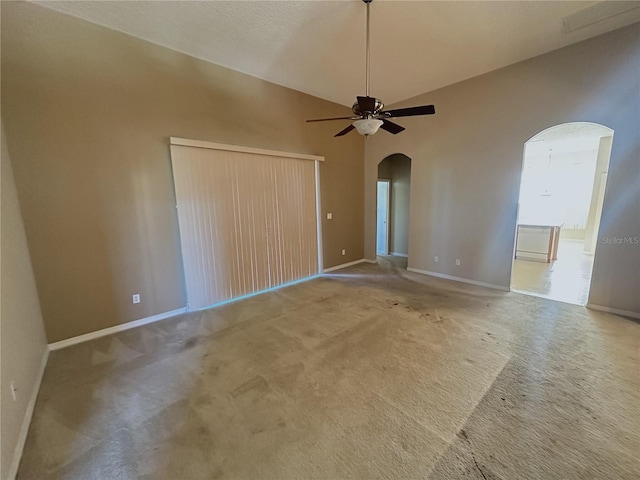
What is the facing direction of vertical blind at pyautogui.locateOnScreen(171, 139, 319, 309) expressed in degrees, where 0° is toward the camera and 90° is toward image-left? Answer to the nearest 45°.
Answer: approximately 315°

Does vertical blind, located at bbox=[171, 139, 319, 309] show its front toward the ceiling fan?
yes
